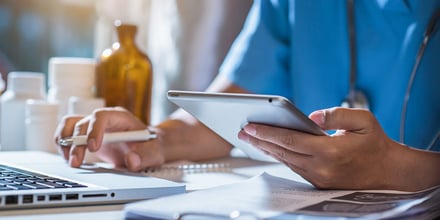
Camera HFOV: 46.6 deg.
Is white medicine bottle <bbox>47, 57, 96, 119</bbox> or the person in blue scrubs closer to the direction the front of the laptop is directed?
the person in blue scrubs

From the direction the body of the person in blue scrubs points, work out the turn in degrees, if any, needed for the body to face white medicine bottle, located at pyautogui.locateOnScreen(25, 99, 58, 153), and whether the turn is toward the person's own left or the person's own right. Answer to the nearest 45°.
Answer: approximately 45° to the person's own right

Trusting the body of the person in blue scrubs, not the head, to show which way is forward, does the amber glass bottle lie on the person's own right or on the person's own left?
on the person's own right
